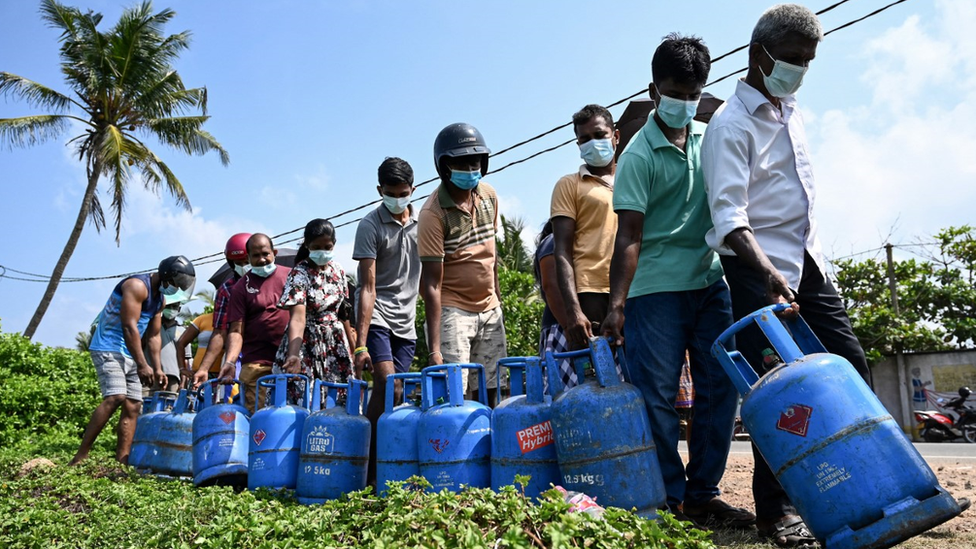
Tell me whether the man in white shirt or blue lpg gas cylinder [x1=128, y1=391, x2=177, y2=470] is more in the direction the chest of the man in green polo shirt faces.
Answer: the man in white shirt

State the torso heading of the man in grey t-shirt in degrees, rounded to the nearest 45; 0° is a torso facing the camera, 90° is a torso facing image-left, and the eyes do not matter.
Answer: approximately 315°
